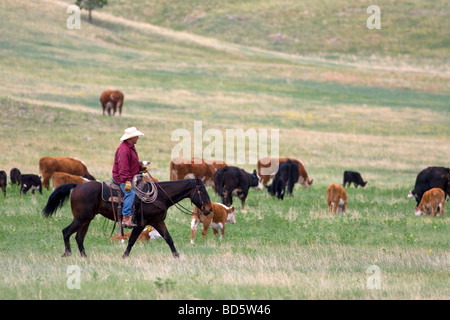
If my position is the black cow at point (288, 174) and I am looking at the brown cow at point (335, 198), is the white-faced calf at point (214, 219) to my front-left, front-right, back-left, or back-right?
front-right

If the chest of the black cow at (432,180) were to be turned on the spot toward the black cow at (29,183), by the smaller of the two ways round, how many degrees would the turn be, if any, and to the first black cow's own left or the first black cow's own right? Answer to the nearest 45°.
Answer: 0° — it already faces it

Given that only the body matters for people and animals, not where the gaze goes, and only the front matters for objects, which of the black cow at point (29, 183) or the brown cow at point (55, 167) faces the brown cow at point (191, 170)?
the brown cow at point (55, 167)

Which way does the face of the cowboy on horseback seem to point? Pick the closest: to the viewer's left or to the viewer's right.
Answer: to the viewer's right

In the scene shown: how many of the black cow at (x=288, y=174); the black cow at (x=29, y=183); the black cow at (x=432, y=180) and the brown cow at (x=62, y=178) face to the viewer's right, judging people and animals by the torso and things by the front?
1

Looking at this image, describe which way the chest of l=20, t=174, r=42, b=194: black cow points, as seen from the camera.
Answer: to the viewer's left

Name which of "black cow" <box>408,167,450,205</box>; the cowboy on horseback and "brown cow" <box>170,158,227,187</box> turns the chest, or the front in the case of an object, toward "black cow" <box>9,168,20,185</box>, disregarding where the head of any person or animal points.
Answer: "black cow" <box>408,167,450,205</box>

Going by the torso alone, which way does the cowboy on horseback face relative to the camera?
to the viewer's right

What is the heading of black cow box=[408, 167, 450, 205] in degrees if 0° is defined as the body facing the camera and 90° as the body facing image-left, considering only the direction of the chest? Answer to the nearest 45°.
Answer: approximately 90°

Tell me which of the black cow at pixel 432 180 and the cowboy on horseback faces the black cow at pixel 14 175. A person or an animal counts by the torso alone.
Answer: the black cow at pixel 432 180

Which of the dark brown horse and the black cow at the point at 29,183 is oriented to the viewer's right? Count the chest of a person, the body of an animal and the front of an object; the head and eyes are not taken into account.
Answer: the dark brown horse

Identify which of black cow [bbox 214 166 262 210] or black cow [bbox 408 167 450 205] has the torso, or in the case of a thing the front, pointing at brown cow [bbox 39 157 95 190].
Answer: black cow [bbox 408 167 450 205]

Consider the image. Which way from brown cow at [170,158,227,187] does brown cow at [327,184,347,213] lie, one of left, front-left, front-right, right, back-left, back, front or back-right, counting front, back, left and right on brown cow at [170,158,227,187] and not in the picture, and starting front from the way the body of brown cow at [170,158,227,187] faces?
front-right

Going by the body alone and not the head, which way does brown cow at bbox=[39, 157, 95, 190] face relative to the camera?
to the viewer's right
